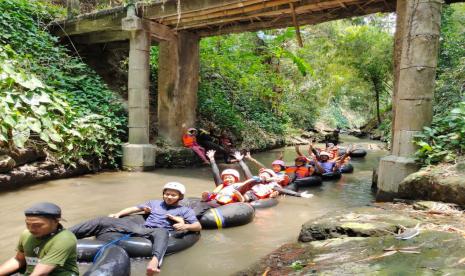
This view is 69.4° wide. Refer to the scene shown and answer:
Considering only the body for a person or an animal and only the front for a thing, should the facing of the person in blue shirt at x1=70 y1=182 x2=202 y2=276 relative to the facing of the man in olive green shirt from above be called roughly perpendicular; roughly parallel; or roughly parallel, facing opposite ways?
roughly parallel

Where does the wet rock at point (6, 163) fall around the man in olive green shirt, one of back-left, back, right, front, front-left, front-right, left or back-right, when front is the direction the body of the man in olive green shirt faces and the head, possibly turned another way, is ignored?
back-right

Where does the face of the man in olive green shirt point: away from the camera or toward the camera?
toward the camera

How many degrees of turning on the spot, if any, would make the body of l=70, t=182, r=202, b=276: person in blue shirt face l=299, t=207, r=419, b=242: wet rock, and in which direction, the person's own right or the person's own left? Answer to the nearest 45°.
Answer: approximately 90° to the person's own left

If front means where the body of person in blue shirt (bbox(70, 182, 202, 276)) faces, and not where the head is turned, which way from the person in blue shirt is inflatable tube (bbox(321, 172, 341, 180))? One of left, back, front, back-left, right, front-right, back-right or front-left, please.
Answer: back

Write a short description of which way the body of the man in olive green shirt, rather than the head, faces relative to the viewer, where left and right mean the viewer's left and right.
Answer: facing the viewer and to the left of the viewer

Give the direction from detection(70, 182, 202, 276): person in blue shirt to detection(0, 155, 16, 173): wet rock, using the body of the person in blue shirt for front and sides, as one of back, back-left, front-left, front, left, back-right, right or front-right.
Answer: right

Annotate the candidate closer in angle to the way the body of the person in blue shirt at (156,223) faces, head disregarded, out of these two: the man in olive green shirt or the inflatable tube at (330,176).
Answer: the man in olive green shirt

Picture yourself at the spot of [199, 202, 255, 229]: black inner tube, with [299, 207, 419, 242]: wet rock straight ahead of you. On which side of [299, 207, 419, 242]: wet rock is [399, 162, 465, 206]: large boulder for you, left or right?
left

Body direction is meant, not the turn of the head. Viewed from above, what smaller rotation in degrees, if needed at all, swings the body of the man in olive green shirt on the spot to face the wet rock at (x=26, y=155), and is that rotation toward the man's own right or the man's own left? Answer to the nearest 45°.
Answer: approximately 135° to the man's own right

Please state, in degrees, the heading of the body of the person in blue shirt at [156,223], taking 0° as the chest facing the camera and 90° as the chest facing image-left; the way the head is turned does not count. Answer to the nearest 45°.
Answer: approximately 45°

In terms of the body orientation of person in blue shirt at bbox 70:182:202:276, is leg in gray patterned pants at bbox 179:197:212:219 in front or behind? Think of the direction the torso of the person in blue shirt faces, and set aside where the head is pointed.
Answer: behind

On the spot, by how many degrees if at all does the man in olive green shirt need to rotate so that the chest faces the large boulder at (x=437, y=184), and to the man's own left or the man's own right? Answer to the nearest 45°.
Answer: approximately 135° to the man's own left

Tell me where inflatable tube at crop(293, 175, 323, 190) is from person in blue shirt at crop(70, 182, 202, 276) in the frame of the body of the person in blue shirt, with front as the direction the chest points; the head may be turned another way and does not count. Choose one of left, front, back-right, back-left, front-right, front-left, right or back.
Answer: back

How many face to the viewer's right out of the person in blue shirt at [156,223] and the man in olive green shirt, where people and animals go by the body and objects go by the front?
0

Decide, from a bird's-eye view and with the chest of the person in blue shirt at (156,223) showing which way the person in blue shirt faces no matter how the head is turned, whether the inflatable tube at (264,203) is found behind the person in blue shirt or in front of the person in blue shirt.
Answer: behind

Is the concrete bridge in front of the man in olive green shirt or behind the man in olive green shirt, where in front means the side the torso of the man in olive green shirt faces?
behind

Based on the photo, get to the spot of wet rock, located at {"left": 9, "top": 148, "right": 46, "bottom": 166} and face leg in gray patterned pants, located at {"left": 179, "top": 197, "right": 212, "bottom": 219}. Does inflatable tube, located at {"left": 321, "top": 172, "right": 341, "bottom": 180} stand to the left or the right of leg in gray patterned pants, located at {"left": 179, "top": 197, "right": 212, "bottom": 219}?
left
